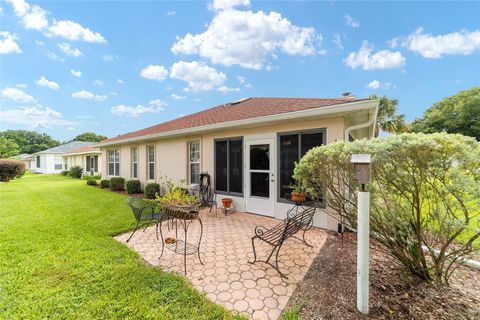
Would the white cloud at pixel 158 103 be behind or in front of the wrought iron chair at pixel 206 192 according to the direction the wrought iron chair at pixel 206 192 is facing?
behind

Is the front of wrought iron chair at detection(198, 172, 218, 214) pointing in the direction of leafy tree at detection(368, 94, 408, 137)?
no

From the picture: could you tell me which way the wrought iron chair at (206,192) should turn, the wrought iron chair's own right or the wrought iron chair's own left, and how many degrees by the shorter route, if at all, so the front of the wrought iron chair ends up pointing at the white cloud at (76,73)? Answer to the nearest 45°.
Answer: approximately 180°

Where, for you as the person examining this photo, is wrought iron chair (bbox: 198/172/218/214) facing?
facing the viewer and to the right of the viewer

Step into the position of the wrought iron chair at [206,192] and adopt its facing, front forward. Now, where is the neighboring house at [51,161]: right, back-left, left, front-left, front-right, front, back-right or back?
back

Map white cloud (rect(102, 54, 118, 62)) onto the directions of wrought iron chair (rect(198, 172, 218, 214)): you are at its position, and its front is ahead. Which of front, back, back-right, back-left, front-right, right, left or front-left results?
back

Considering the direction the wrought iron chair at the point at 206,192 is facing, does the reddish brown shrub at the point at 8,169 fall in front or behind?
behind

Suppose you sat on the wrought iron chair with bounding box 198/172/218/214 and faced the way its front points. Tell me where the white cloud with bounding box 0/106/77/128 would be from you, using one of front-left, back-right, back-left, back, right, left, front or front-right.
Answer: back

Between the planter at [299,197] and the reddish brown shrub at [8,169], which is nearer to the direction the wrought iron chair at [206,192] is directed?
the planter

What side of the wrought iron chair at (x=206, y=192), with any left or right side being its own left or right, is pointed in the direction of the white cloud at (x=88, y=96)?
back

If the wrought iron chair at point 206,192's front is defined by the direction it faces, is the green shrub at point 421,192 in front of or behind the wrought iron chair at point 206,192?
in front

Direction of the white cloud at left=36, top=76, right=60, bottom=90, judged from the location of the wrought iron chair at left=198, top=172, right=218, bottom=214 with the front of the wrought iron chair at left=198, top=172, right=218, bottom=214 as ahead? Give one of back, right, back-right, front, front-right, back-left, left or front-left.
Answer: back
